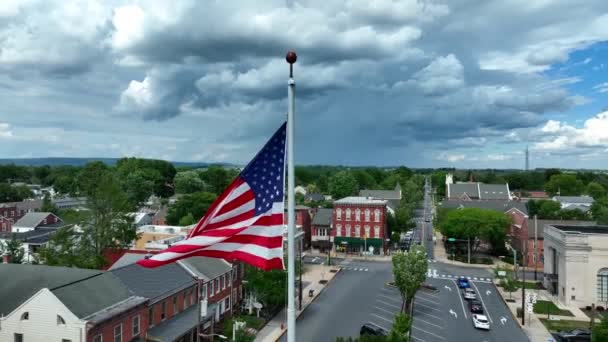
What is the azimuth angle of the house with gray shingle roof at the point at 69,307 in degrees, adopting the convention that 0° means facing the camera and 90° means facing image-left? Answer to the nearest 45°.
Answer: approximately 315°

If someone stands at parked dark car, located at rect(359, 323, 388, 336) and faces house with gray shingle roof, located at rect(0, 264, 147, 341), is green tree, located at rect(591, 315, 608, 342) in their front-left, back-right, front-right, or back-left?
back-left

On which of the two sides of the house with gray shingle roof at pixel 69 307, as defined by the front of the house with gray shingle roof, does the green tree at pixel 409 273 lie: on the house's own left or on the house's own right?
on the house's own left
